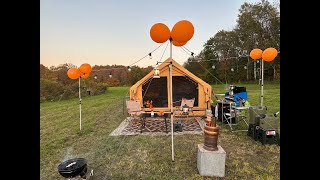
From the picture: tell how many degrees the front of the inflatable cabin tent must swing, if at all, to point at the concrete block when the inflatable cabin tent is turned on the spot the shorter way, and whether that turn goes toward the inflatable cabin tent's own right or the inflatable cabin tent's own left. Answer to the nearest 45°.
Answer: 0° — it already faces it

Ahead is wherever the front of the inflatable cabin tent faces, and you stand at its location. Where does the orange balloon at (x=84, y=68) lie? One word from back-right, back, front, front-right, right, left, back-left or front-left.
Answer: front-right

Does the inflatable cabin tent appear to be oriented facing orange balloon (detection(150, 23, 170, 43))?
yes

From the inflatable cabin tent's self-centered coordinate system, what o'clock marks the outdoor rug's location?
The outdoor rug is roughly at 1 o'clock from the inflatable cabin tent.

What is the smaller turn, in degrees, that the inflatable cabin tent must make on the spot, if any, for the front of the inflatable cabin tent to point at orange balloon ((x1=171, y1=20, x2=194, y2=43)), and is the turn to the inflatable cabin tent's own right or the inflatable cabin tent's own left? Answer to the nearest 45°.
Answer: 0° — it already faces it

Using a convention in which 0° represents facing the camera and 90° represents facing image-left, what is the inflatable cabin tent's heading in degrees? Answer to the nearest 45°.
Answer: approximately 0°

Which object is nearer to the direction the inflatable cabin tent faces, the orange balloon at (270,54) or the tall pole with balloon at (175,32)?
the tall pole with balloon

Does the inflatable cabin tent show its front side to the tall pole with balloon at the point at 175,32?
yes
